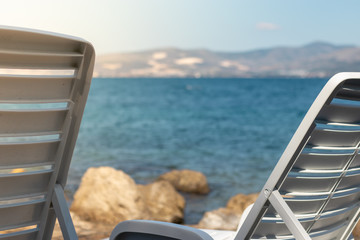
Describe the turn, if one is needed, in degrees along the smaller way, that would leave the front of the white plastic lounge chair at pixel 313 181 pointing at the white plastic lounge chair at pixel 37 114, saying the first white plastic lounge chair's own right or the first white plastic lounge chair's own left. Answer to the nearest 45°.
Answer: approximately 45° to the first white plastic lounge chair's own left

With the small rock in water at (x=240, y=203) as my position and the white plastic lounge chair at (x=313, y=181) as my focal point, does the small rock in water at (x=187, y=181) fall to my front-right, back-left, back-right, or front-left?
back-right

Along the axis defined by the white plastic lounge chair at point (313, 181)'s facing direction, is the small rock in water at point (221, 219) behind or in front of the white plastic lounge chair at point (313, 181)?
in front

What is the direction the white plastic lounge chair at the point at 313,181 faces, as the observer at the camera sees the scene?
facing away from the viewer and to the left of the viewer

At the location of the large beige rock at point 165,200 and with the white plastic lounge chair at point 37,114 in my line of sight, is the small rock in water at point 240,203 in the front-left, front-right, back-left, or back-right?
back-left

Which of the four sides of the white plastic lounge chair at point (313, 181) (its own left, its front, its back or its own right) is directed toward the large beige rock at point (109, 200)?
front

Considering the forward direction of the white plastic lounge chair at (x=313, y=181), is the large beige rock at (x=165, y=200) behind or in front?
in front
